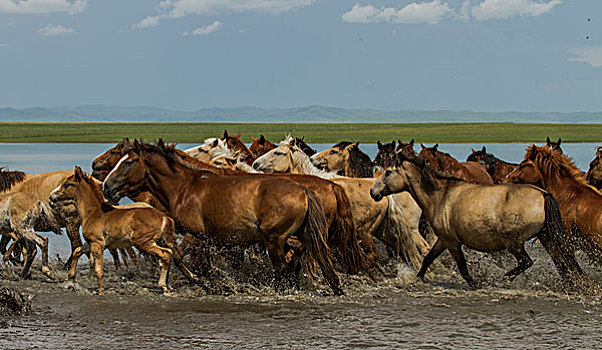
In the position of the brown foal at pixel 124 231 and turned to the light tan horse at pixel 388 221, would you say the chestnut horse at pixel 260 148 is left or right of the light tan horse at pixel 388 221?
left

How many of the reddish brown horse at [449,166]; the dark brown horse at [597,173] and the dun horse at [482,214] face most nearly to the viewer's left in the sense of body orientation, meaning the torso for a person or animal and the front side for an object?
3

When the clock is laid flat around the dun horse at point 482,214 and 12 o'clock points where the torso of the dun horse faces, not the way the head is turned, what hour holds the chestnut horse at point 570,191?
The chestnut horse is roughly at 5 o'clock from the dun horse.

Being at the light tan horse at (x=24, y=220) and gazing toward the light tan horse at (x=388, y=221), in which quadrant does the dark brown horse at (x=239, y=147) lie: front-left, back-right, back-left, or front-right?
front-left

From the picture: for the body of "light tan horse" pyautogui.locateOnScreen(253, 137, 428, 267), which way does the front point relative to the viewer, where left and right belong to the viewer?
facing to the left of the viewer

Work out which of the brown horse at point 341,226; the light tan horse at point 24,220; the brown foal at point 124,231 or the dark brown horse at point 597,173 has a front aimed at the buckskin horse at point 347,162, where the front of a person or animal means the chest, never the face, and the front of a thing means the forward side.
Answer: the dark brown horse

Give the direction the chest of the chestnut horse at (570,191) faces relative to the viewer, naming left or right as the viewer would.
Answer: facing to the left of the viewer

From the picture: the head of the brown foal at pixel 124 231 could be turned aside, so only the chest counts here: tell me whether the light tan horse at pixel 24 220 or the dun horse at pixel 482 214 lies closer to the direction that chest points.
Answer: the light tan horse

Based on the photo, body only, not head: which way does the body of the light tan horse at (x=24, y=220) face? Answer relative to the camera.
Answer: to the viewer's left

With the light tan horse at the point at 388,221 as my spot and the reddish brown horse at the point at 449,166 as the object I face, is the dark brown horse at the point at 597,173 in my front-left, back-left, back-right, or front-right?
front-right

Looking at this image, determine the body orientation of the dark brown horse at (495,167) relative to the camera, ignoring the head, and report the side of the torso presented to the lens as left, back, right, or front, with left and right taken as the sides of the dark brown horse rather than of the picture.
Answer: left

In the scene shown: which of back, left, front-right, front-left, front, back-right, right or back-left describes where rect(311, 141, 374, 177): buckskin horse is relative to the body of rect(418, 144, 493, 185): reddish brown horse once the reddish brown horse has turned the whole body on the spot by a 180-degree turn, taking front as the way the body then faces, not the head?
back
